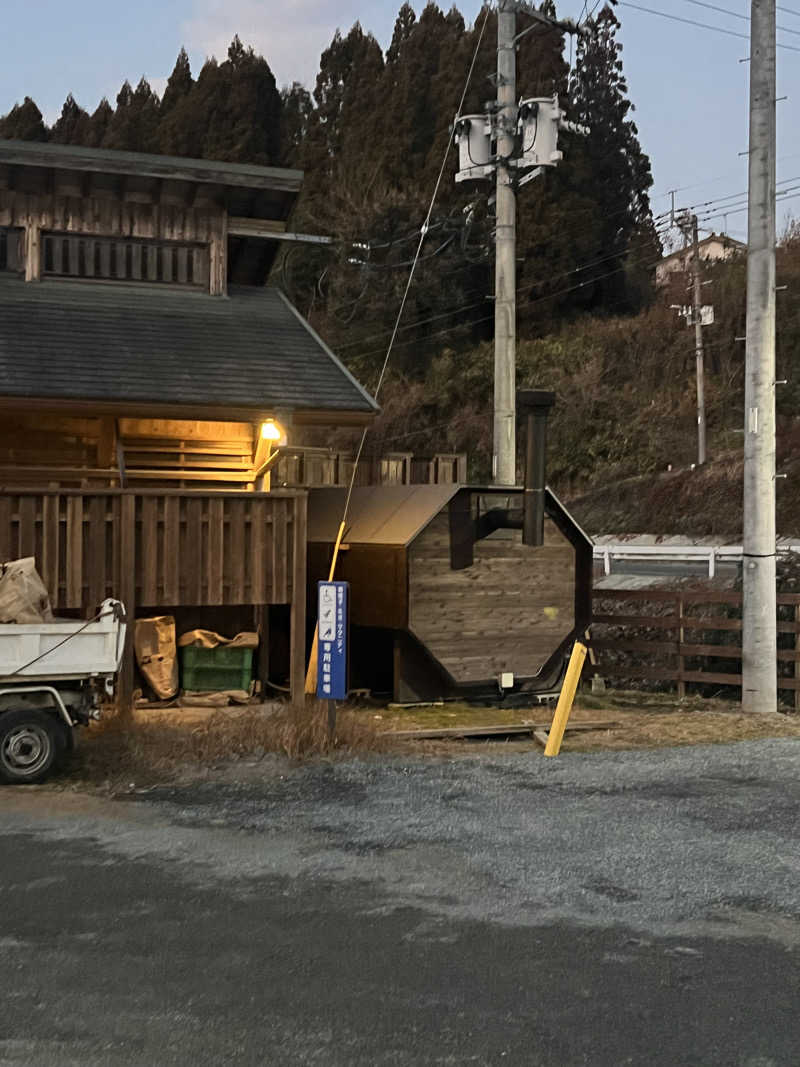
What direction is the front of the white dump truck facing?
to the viewer's left

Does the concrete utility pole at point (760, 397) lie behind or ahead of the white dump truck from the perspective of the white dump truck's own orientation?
behind

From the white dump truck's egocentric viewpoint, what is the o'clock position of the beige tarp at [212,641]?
The beige tarp is roughly at 4 o'clock from the white dump truck.

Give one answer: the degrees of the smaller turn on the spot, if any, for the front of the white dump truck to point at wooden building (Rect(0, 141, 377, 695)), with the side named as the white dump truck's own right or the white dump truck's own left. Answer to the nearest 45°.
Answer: approximately 90° to the white dump truck's own right

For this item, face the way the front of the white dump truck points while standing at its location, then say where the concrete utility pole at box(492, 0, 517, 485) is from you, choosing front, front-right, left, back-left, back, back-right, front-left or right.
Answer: back-right

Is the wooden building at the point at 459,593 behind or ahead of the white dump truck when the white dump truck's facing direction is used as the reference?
behind

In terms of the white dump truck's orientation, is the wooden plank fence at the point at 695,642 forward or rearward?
rearward

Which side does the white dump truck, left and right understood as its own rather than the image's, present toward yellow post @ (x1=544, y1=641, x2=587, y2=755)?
back

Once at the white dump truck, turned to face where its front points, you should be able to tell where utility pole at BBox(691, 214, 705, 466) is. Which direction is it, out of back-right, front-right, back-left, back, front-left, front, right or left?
back-right
